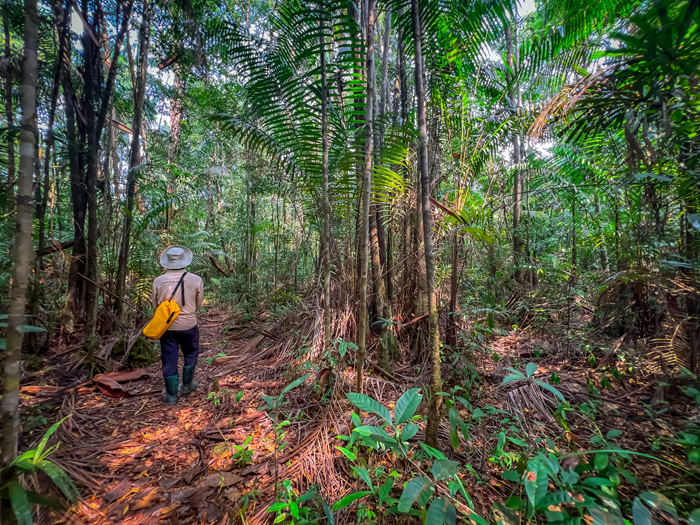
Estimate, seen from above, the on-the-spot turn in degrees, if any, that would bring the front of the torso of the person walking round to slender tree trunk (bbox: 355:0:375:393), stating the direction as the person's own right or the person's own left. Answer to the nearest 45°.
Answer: approximately 135° to the person's own right

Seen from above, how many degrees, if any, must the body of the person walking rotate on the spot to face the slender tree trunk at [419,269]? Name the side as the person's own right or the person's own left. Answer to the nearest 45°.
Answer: approximately 135° to the person's own right

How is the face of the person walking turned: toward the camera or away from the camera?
away from the camera

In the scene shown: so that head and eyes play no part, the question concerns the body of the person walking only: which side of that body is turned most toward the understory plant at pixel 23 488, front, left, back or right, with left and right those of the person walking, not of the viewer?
back

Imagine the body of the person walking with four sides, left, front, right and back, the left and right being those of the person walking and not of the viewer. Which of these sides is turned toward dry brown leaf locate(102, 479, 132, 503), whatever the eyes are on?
back

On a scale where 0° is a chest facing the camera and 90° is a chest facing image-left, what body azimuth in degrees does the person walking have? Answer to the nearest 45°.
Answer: approximately 180°

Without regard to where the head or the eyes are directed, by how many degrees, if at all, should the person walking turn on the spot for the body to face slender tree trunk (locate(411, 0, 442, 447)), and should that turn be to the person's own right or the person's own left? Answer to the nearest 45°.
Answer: approximately 135° to the person's own right
